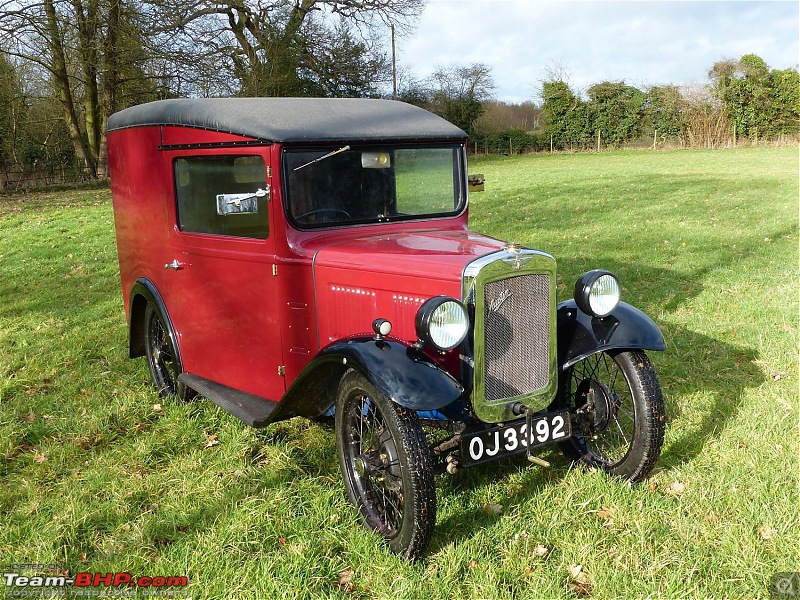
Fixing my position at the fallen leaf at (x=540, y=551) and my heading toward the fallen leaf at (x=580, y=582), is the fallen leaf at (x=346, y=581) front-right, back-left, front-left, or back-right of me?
back-right

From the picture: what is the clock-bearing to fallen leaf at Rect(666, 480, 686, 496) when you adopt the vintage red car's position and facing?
The fallen leaf is roughly at 11 o'clock from the vintage red car.

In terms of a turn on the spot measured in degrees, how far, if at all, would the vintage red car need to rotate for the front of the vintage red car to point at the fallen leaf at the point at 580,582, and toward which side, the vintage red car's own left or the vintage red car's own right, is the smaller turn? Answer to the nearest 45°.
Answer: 0° — it already faces it

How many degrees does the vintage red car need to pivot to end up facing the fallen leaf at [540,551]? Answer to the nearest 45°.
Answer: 0° — it already faces it

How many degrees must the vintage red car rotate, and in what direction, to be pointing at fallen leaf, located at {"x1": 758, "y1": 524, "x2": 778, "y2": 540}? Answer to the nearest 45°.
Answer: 0° — it already faces it

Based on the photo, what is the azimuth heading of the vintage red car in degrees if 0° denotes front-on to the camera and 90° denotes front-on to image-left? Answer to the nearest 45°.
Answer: approximately 315°

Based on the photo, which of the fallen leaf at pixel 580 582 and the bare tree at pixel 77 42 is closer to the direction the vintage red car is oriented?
the fallen leaf

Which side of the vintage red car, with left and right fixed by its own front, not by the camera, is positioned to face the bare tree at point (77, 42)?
back

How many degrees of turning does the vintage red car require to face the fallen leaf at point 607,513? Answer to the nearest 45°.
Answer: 0° — it already faces it

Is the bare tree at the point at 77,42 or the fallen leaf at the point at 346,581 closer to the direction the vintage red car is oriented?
the fallen leaf

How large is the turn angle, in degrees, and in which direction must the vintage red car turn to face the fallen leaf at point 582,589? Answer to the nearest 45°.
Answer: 0° — it already faces it
